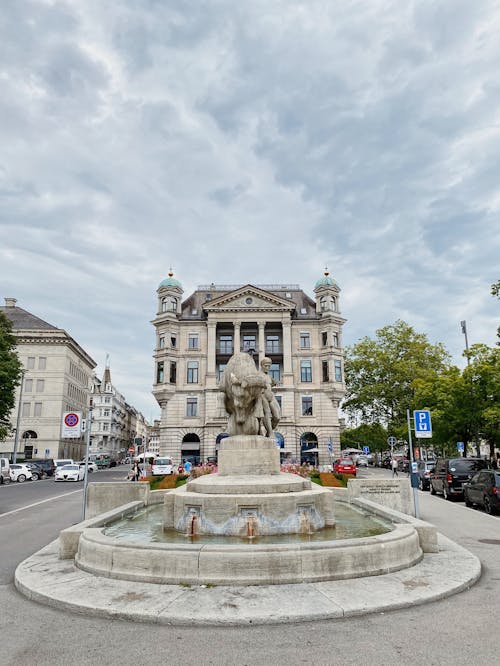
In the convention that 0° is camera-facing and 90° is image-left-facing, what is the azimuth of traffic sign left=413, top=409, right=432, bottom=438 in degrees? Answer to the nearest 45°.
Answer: approximately 0°

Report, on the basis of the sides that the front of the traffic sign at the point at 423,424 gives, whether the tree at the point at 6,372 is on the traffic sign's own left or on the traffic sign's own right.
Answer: on the traffic sign's own right

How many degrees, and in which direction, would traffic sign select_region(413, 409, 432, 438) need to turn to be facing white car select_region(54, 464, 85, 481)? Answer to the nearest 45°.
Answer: approximately 135° to its right

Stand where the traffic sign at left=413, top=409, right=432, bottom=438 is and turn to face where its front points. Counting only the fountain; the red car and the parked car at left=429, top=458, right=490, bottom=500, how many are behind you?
2

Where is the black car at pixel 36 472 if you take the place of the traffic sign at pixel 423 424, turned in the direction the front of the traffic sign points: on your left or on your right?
on your right

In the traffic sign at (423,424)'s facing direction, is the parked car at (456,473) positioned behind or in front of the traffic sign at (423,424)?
behind

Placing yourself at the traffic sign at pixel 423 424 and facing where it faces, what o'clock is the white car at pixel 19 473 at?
The white car is roughly at 4 o'clock from the traffic sign.

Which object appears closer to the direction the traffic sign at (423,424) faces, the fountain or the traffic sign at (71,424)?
the fountain

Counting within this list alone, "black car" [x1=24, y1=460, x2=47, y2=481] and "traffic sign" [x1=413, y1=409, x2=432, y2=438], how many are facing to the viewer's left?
1
